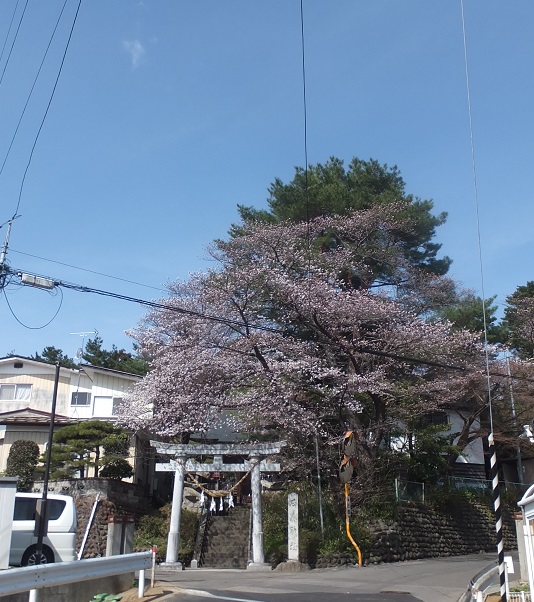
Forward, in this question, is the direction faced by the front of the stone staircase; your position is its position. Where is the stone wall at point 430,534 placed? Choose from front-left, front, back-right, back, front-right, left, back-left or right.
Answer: left

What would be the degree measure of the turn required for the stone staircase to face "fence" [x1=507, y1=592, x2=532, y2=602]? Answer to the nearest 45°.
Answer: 0° — it already faces it

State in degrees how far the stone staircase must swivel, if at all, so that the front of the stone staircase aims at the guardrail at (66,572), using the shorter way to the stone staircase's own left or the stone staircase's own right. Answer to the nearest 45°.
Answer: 0° — it already faces it

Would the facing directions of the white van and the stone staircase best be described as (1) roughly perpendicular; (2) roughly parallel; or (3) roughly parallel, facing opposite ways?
roughly perpendicular

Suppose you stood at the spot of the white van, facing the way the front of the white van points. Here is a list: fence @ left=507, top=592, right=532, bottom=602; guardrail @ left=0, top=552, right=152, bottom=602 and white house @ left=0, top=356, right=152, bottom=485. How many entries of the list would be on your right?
1

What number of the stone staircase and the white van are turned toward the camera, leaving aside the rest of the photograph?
1
